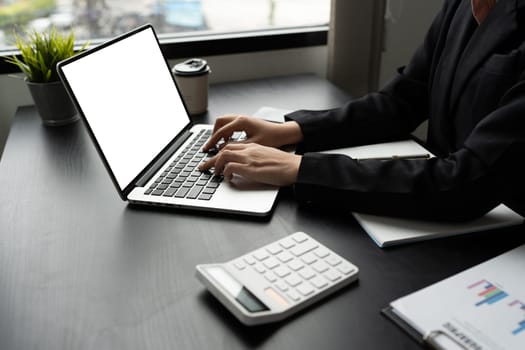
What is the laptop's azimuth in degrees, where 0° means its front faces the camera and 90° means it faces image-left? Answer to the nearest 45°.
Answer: approximately 315°

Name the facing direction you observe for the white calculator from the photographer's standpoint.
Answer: facing away from the viewer and to the right of the viewer

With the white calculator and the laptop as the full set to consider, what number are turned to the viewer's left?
0

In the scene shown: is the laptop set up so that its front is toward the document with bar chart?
yes

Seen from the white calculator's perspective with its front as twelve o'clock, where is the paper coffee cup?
The paper coffee cup is roughly at 10 o'clock from the white calculator.

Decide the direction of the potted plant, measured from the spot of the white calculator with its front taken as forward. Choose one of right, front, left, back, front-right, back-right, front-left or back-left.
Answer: left

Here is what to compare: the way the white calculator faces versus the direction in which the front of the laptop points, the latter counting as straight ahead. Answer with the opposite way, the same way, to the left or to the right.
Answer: to the left

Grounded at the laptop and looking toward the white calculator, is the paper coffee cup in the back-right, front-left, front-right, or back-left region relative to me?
back-left
